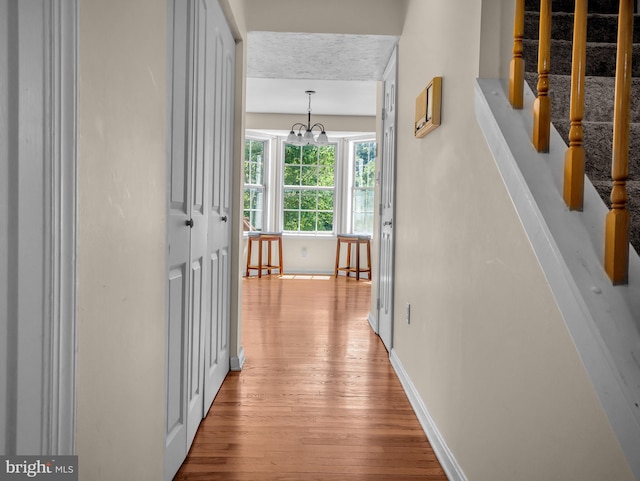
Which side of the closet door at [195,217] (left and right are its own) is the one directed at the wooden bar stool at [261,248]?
left

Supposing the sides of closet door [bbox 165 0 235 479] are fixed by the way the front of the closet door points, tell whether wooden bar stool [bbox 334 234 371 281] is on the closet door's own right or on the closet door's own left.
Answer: on the closet door's own left

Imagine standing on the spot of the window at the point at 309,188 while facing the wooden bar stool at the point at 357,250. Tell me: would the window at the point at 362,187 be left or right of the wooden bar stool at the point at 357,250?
left

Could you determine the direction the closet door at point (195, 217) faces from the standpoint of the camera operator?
facing to the right of the viewer

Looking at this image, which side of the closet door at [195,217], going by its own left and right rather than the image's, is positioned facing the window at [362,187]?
left

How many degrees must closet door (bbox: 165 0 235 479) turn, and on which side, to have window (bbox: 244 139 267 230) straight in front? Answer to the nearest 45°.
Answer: approximately 90° to its left

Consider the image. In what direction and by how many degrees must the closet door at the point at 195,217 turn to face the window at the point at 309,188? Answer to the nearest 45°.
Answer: approximately 90° to its left
